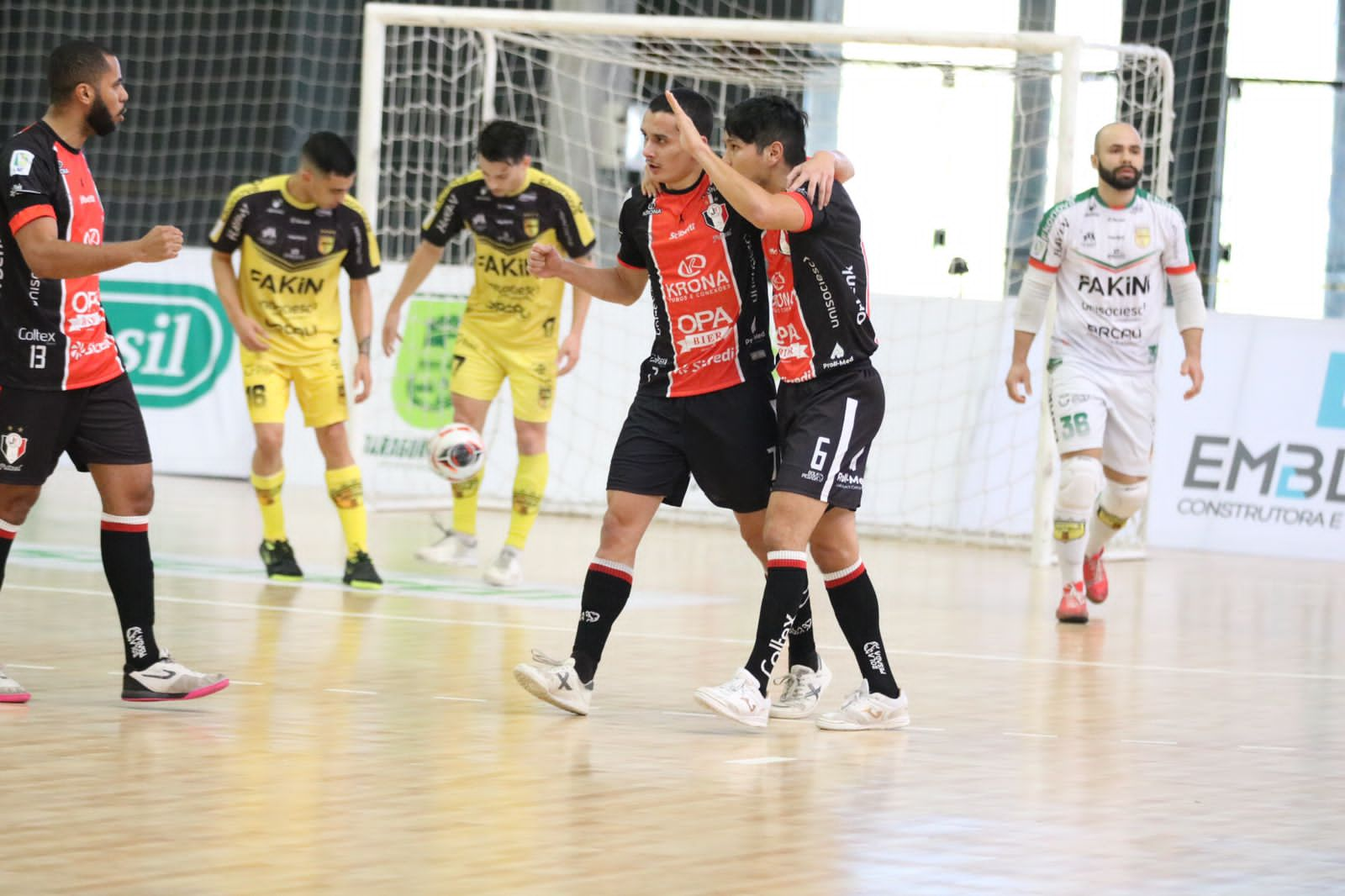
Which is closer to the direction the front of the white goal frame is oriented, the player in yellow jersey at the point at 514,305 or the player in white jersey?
the player in yellow jersey

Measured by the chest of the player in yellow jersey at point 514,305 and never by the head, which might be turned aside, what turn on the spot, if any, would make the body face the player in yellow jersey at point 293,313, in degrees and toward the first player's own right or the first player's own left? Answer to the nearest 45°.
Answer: approximately 45° to the first player's own right

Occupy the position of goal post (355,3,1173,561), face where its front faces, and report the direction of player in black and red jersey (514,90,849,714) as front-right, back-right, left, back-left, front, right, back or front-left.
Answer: front-left

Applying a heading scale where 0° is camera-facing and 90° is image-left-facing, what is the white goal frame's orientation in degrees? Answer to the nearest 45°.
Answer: approximately 45°

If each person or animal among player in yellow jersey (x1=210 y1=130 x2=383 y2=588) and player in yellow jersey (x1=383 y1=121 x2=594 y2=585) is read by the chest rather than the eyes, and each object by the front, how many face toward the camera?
2

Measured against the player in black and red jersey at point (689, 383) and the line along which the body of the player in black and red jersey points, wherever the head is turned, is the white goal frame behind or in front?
behind

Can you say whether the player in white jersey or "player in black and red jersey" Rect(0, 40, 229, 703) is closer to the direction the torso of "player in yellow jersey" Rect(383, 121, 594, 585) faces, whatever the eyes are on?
the player in black and red jersey

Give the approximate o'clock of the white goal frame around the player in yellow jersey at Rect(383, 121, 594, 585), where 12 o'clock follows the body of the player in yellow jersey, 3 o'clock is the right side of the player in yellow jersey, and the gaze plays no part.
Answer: The white goal frame is roughly at 7 o'clock from the player in yellow jersey.

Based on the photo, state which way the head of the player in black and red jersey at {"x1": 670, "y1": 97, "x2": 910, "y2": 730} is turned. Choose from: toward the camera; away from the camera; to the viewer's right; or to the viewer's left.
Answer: to the viewer's left

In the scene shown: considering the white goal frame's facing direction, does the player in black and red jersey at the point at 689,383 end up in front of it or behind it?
in front

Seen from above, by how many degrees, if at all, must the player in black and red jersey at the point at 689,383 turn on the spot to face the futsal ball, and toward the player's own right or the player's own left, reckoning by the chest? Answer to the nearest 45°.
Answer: approximately 135° to the player's own right

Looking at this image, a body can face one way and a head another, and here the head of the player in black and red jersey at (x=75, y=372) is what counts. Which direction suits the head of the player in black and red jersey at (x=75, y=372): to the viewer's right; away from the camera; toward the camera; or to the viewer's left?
to the viewer's right
